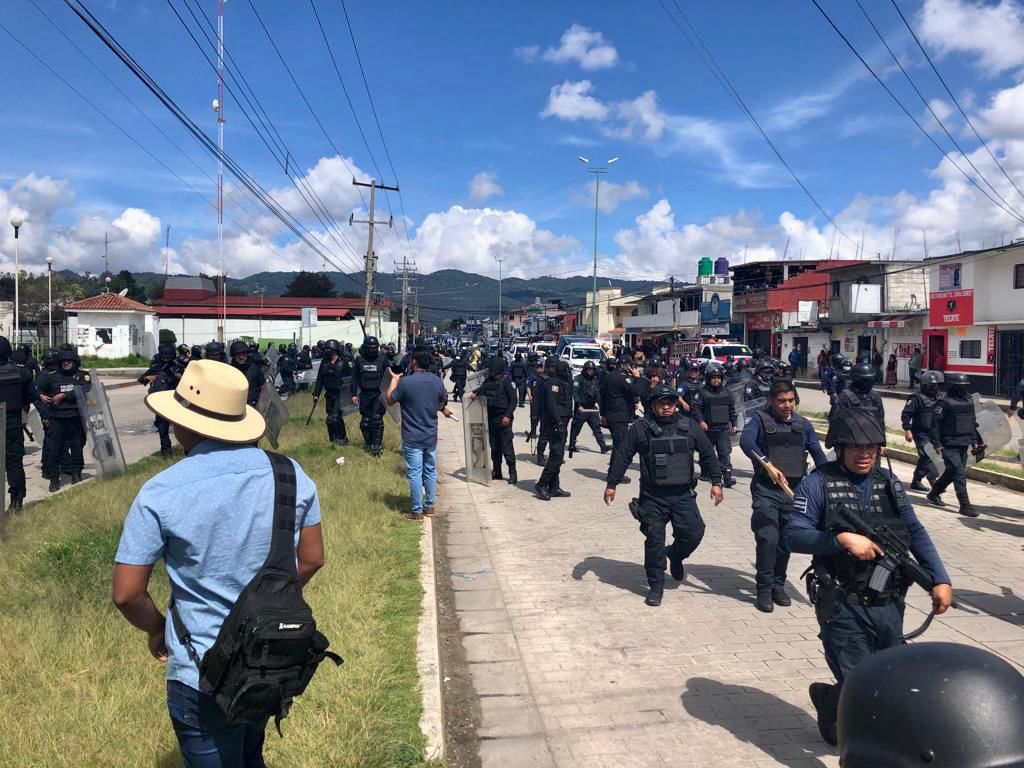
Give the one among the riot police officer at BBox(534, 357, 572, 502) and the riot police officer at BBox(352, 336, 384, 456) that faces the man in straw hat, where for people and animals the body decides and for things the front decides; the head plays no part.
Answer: the riot police officer at BBox(352, 336, 384, 456)

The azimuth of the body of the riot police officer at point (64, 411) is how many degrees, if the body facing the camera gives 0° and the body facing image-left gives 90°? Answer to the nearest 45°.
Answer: approximately 0°

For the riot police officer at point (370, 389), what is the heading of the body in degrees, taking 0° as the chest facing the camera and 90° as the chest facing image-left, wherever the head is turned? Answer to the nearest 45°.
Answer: approximately 0°

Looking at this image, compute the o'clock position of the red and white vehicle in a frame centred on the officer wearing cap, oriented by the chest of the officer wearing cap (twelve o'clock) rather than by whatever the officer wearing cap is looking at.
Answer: The red and white vehicle is roughly at 6 o'clock from the officer wearing cap.

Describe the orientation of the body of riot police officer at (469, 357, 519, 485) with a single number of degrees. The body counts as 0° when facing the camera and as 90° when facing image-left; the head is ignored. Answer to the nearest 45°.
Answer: approximately 45°
